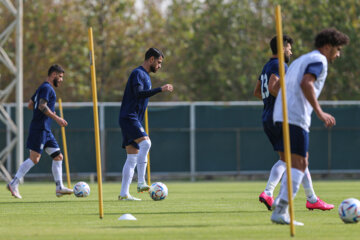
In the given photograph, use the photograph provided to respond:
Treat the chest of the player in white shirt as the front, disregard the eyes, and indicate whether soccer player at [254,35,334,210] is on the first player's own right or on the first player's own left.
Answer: on the first player's own left

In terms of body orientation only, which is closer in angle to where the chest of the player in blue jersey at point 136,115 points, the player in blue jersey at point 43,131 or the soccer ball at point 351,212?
the soccer ball

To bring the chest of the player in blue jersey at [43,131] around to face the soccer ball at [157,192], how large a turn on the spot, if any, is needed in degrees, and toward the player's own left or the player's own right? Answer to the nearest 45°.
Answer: approximately 45° to the player's own right

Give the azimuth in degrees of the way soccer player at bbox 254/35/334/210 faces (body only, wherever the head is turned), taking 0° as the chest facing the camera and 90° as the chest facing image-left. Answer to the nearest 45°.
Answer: approximately 270°

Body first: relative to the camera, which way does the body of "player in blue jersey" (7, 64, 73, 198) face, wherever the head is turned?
to the viewer's right

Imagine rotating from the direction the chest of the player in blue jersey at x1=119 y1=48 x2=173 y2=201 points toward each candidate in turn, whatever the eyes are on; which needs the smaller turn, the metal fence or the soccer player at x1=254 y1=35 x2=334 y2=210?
the soccer player

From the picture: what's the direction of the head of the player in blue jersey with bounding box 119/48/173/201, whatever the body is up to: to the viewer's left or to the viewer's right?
to the viewer's right
